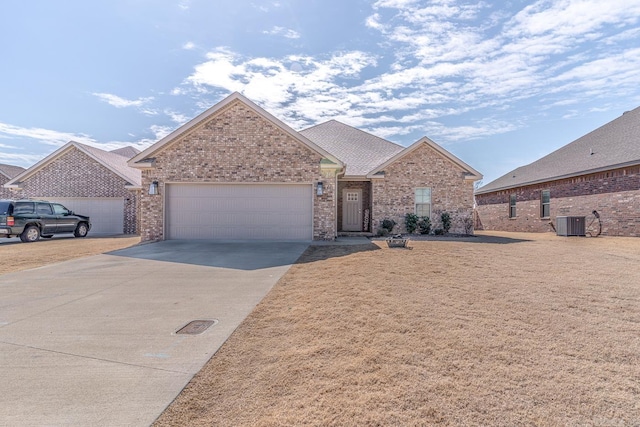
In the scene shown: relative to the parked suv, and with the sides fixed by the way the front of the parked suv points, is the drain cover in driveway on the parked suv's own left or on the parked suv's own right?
on the parked suv's own right

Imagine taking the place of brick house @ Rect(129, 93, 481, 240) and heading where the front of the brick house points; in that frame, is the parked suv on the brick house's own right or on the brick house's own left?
on the brick house's own right

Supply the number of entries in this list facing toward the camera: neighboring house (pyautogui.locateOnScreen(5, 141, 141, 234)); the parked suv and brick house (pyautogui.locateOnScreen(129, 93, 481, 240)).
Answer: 2

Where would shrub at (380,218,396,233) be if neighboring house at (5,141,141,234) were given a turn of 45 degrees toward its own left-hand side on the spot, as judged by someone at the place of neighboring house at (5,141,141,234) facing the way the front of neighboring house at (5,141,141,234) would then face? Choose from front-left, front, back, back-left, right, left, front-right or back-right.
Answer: front

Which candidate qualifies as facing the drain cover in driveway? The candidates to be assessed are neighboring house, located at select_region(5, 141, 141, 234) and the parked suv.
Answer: the neighboring house

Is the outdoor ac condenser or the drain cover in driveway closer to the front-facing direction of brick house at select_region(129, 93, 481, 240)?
the drain cover in driveway

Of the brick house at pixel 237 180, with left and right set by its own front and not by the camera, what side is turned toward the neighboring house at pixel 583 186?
left

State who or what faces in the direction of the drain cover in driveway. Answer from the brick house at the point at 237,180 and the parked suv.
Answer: the brick house

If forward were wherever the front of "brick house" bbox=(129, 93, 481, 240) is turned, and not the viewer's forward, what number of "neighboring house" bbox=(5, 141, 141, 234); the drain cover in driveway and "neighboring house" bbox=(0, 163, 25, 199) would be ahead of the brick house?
1

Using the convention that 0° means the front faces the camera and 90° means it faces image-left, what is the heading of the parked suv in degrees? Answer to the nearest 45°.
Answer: approximately 225°
